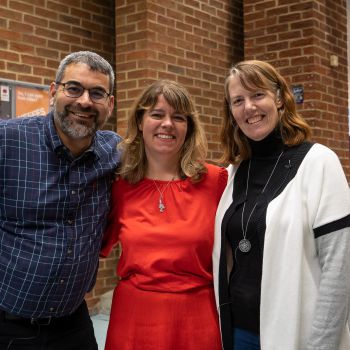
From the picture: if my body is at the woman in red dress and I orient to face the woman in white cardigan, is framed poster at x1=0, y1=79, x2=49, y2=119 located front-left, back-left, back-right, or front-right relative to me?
back-left

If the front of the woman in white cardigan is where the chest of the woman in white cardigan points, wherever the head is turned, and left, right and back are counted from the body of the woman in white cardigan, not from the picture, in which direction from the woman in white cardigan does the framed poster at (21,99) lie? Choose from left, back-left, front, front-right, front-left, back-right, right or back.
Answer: right

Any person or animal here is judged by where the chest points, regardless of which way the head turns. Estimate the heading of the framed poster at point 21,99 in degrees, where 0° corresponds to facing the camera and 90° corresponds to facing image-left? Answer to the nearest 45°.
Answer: approximately 315°

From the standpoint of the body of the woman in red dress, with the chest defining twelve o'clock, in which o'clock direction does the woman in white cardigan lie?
The woman in white cardigan is roughly at 10 o'clock from the woman in red dress.

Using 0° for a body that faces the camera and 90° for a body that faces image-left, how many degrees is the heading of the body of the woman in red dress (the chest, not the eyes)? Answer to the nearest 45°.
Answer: approximately 0°

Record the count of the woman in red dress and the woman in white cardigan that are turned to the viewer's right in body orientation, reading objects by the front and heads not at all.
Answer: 0

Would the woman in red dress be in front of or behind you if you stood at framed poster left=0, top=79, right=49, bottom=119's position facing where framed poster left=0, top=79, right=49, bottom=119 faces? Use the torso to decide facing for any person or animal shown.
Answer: in front
